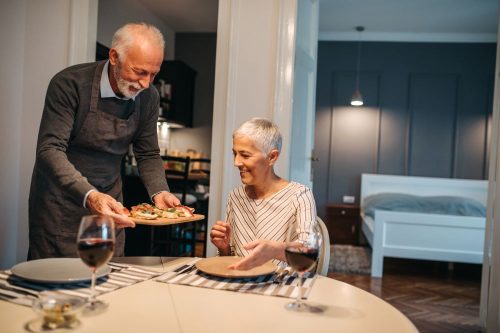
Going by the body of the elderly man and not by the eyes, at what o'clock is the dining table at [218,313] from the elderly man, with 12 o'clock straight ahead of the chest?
The dining table is roughly at 1 o'clock from the elderly man.

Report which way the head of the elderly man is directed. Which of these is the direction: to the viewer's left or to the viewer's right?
to the viewer's right

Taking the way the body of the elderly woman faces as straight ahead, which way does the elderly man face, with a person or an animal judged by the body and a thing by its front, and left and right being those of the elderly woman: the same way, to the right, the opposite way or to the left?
to the left

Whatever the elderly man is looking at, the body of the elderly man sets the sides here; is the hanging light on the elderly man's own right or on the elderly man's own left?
on the elderly man's own left

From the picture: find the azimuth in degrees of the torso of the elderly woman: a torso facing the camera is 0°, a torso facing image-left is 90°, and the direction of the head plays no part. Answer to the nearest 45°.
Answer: approximately 45°

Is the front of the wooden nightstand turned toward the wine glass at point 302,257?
yes

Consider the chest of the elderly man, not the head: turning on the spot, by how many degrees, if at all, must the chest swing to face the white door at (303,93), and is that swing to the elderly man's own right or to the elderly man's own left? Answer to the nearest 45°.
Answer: approximately 90° to the elderly man's own left

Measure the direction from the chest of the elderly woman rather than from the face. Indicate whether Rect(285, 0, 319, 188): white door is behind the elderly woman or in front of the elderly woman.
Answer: behind
